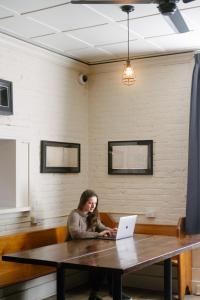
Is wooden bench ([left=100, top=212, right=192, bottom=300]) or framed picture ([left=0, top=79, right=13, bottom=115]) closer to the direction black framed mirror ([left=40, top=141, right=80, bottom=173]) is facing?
the wooden bench

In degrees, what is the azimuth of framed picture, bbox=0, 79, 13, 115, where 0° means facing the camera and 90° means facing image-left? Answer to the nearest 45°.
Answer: approximately 315°

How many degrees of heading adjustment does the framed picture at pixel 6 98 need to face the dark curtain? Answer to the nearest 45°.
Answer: approximately 45° to its left

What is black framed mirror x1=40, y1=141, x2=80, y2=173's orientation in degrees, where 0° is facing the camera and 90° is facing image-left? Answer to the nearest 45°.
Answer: approximately 315°

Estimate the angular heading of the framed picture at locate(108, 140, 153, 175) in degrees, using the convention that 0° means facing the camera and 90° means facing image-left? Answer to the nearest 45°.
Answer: approximately 0°

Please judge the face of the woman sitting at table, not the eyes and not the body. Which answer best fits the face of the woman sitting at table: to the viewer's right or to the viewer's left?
to the viewer's right

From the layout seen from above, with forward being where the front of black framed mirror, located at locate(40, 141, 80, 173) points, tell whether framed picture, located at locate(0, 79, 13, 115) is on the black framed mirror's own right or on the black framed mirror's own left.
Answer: on the black framed mirror's own right

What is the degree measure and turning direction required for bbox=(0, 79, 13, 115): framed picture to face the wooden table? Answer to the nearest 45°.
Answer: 0° — it already faces it

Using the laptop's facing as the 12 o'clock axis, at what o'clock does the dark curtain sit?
The dark curtain is roughly at 3 o'clock from the laptop.

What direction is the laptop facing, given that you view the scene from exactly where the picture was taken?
facing away from the viewer and to the left of the viewer

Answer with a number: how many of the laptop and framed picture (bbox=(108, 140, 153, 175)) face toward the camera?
1
